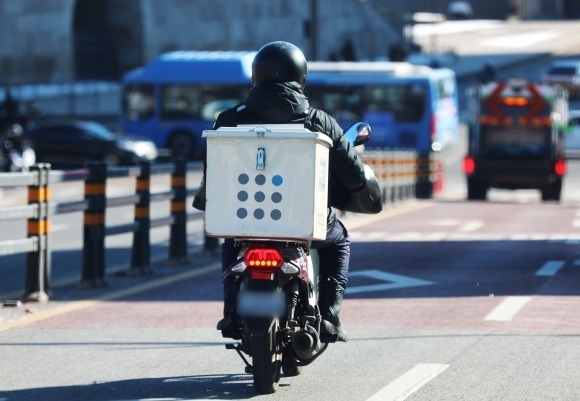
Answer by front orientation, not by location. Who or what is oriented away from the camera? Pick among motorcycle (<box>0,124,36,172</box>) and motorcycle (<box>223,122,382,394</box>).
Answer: motorcycle (<box>223,122,382,394</box>)

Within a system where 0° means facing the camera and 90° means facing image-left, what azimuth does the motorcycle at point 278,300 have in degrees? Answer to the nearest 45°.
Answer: approximately 180°

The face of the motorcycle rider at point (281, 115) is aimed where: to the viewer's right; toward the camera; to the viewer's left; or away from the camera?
away from the camera

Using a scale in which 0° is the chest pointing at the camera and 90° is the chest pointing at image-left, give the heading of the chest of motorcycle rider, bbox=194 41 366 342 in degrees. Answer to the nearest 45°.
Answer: approximately 180°

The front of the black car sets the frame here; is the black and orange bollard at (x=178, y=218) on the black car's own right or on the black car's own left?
on the black car's own right

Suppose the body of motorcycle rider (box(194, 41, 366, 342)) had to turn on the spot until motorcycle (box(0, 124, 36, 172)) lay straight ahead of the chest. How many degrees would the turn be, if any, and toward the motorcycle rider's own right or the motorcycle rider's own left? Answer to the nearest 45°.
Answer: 0° — they already face it

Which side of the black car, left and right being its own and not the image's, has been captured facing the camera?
right

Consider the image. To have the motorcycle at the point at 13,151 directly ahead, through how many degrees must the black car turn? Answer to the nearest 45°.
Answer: approximately 90° to its right
